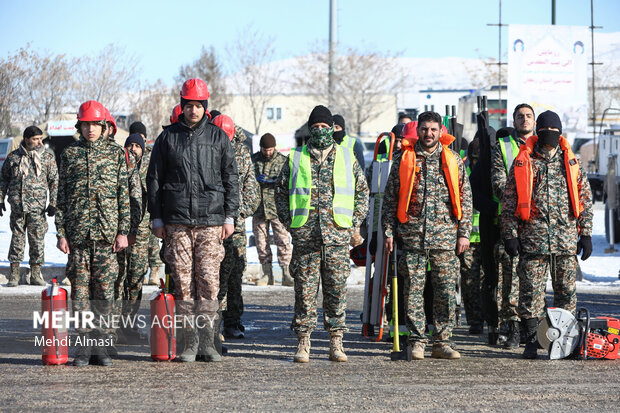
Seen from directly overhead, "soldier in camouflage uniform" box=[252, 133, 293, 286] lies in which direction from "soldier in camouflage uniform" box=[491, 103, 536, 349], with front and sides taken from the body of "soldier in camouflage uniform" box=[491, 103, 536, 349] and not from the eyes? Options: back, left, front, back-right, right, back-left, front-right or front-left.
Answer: back-right

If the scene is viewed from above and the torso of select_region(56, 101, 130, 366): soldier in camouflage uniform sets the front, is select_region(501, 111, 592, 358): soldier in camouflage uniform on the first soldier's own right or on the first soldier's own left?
on the first soldier's own left

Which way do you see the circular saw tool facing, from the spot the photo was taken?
facing to the left of the viewer

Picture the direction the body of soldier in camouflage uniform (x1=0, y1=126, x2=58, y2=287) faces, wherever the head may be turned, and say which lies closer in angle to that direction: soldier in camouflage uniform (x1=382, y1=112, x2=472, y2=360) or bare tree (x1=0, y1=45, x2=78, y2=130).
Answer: the soldier in camouflage uniform

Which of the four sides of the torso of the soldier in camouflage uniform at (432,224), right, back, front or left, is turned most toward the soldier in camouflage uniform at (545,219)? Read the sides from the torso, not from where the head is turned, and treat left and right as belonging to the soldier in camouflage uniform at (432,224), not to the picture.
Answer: left

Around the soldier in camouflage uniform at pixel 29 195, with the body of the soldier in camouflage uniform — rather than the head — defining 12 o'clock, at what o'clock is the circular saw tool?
The circular saw tool is roughly at 11 o'clock from the soldier in camouflage uniform.

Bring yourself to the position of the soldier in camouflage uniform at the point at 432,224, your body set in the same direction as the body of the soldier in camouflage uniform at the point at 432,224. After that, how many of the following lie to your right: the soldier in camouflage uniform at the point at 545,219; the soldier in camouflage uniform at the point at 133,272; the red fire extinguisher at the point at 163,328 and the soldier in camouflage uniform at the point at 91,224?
3
